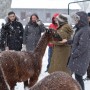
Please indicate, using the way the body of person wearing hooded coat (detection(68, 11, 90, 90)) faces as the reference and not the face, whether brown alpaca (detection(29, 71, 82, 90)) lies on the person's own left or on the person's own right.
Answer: on the person's own left

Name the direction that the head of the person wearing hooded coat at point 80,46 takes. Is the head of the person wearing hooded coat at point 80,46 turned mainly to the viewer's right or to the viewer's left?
to the viewer's left

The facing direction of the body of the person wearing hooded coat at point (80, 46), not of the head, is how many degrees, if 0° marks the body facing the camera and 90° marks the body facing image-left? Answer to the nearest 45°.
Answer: approximately 90°

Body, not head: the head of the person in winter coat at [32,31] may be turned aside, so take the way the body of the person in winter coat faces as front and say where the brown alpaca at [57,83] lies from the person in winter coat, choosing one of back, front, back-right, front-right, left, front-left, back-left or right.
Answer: front

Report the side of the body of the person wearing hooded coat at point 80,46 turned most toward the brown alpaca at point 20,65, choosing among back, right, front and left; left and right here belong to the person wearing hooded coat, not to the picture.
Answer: front

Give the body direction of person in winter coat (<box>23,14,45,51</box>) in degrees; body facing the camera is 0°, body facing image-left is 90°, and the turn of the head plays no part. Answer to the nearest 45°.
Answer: approximately 0°

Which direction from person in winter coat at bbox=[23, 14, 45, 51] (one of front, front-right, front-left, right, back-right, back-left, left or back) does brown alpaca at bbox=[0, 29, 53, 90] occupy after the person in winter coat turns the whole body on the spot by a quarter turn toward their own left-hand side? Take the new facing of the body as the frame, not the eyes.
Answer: right

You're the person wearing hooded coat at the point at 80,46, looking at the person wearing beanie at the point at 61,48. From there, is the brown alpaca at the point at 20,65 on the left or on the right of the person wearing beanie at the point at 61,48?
left
